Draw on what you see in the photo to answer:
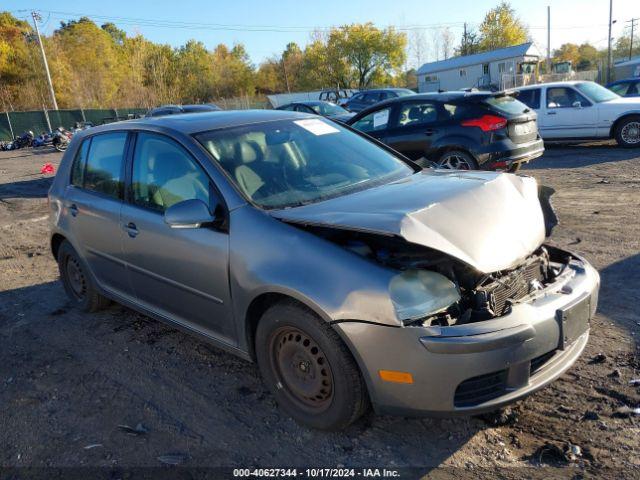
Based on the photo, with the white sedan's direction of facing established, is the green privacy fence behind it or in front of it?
behind

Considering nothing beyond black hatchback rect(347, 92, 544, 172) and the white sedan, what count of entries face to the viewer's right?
1

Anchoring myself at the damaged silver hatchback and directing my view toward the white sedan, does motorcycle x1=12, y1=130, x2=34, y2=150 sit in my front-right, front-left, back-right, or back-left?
front-left

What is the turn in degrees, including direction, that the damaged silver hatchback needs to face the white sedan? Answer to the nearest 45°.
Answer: approximately 90° to its left

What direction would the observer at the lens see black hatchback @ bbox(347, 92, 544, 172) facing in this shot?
facing away from the viewer and to the left of the viewer

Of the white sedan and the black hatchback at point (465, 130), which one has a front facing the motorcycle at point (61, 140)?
the black hatchback

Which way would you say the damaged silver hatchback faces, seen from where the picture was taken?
facing the viewer and to the right of the viewer

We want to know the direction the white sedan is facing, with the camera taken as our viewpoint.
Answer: facing to the right of the viewer

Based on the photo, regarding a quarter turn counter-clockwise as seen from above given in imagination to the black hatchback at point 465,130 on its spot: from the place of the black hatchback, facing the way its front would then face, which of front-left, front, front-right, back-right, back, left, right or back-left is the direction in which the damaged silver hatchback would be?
front-left

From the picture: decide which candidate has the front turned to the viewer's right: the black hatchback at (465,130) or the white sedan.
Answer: the white sedan

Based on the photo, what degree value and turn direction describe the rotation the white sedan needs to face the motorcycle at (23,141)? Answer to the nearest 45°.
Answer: approximately 180°

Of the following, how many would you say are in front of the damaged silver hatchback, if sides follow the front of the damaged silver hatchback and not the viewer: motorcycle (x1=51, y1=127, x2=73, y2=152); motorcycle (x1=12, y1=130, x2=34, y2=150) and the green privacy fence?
0

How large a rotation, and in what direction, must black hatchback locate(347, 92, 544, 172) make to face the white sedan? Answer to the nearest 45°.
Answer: approximately 90° to its right

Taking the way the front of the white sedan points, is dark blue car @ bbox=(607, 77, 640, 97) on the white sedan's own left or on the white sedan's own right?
on the white sedan's own left

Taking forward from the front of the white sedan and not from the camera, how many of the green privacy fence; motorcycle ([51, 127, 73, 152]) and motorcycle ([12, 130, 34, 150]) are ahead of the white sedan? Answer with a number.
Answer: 0

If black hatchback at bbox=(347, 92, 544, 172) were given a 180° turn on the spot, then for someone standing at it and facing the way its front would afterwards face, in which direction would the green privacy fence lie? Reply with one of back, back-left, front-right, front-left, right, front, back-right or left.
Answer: back

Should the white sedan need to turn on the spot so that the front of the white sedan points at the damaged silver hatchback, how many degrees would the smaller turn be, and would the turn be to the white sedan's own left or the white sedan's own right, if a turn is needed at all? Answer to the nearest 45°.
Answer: approximately 90° to the white sedan's own right

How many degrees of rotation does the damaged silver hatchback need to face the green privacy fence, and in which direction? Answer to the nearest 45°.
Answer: approximately 180°
